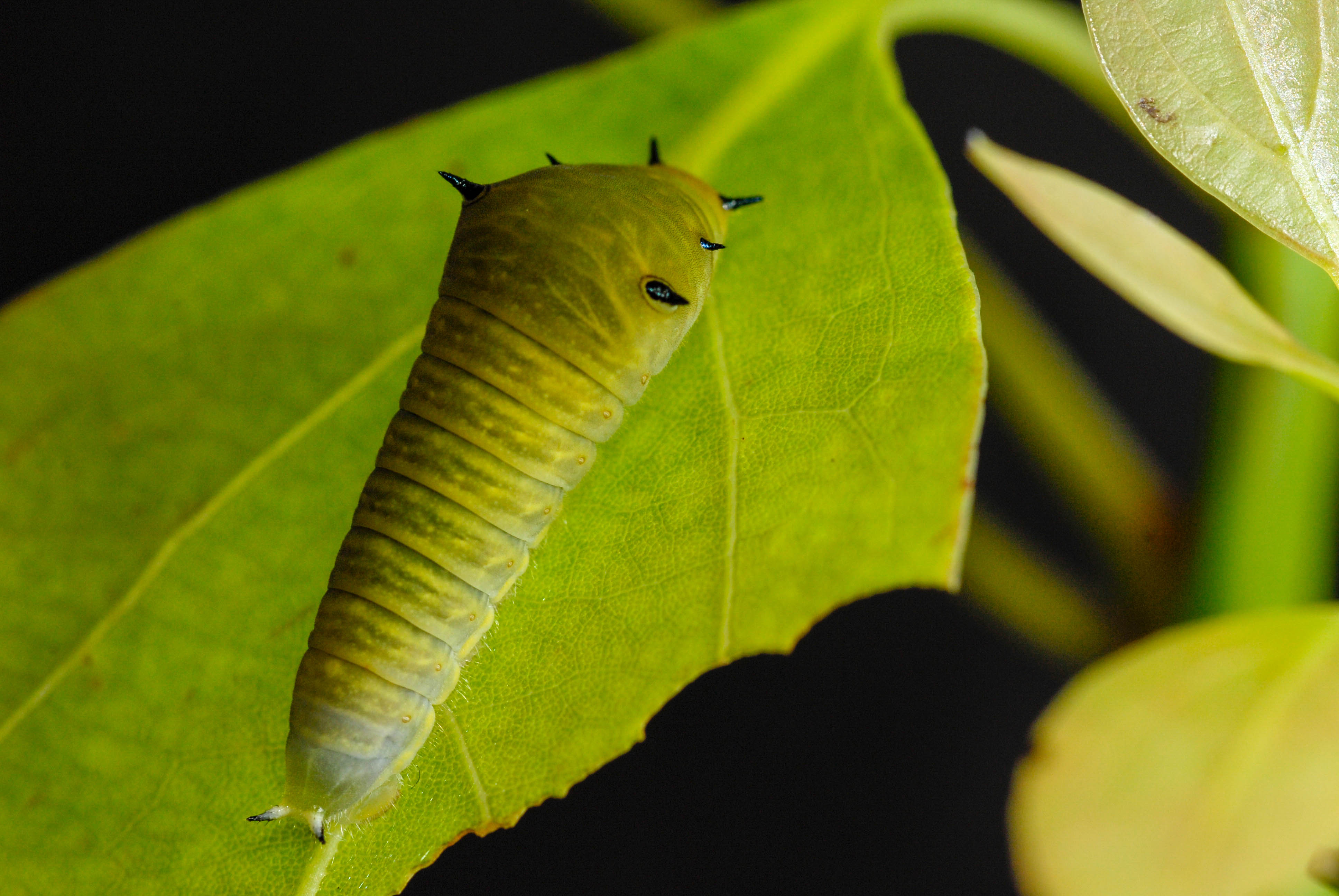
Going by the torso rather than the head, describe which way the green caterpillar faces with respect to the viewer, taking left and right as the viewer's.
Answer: facing away from the viewer and to the right of the viewer
